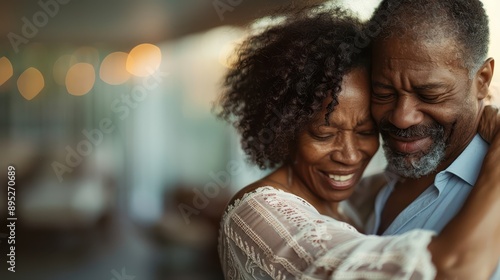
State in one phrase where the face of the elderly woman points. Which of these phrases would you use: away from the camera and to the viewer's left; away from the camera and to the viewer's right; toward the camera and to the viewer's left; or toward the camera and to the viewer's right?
toward the camera and to the viewer's right

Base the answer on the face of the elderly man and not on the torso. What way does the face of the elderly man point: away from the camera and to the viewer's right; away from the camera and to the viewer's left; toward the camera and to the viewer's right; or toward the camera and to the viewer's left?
toward the camera and to the viewer's left

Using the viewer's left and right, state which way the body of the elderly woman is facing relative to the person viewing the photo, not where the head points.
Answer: facing the viewer and to the right of the viewer
